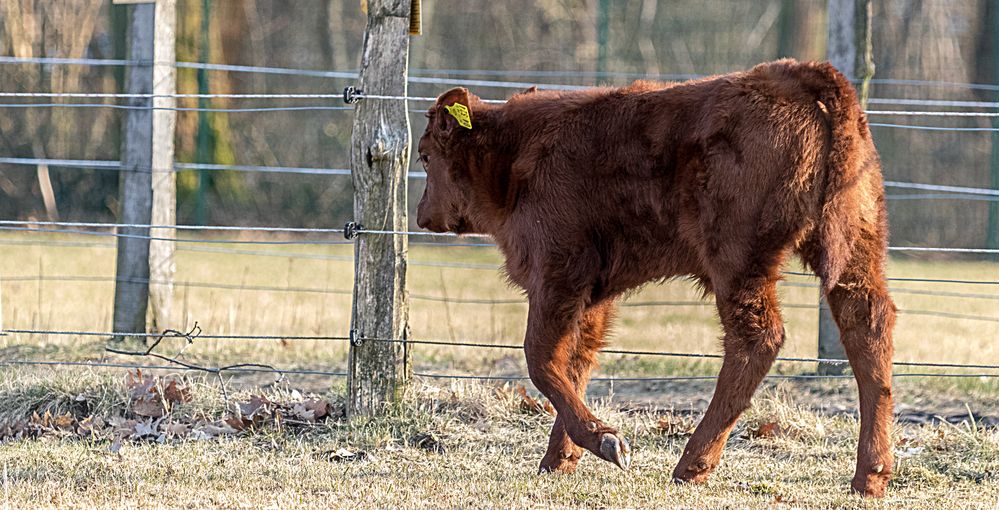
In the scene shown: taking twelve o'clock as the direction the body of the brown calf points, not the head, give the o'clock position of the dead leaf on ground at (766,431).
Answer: The dead leaf on ground is roughly at 2 o'clock from the brown calf.

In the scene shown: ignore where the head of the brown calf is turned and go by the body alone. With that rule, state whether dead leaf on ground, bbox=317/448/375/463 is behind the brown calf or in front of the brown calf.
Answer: in front

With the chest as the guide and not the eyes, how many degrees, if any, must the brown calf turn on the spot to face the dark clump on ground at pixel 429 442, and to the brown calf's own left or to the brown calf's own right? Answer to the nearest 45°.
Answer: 0° — it already faces it

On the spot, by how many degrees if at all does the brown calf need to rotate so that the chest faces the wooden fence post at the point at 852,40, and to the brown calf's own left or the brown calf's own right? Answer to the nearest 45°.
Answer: approximately 45° to the brown calf's own right

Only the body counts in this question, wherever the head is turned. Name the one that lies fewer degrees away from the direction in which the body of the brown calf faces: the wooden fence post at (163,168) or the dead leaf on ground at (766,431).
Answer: the wooden fence post

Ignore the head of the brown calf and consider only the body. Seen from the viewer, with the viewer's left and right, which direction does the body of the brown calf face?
facing away from the viewer and to the left of the viewer

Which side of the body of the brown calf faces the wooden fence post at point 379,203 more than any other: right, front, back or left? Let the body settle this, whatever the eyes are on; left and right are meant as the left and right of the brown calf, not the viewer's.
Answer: front

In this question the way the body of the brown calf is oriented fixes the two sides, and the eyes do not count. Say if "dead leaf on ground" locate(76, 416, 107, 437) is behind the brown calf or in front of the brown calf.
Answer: in front

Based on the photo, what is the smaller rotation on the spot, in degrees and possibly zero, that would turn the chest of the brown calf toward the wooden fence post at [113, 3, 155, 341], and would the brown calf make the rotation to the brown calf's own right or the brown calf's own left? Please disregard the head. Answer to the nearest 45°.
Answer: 0° — it already faces it

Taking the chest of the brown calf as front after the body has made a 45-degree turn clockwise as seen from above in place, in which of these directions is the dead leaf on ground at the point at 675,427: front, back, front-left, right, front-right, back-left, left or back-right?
front

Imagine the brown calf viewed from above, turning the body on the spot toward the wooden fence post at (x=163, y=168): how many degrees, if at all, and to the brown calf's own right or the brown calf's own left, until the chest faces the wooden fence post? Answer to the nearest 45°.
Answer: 0° — it already faces it
